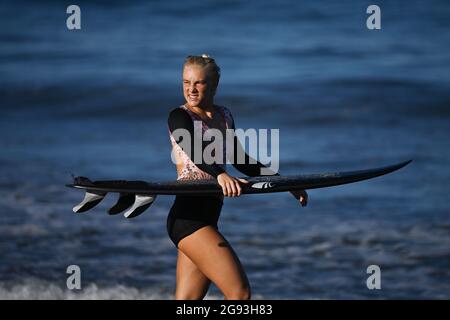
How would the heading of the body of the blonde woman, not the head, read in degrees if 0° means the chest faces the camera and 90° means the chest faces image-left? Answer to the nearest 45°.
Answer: approximately 315°
